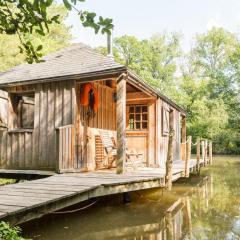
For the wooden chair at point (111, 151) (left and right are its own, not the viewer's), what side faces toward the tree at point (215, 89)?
left

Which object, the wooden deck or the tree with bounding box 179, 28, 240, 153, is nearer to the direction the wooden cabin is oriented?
the wooden deck

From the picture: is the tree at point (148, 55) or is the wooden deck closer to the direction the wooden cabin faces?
the wooden deck

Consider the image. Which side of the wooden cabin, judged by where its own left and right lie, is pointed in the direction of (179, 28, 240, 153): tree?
left
